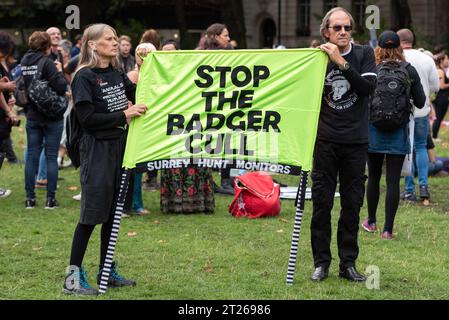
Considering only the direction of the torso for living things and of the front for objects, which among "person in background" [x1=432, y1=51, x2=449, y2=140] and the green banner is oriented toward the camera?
the green banner

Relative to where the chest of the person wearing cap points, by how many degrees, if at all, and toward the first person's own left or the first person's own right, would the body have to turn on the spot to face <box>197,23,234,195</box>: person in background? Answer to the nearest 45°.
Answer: approximately 45° to the first person's own left

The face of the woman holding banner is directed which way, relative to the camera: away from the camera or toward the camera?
toward the camera

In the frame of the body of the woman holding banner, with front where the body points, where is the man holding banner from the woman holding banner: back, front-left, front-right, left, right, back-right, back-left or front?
front-left

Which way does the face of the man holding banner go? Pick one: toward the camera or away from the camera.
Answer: toward the camera

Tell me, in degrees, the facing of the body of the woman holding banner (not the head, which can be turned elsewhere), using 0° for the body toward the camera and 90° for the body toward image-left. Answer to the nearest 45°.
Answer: approximately 315°

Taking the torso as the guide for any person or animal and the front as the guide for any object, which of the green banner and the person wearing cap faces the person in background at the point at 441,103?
the person wearing cap

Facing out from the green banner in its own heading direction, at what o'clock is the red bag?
The red bag is roughly at 6 o'clock from the green banner.

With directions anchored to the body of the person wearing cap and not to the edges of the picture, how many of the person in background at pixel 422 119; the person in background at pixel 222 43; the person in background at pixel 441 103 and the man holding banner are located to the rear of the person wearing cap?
1

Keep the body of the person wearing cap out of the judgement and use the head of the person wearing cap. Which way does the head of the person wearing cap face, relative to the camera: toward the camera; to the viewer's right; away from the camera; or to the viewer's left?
away from the camera

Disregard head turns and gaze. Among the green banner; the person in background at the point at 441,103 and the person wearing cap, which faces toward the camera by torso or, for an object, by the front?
the green banner

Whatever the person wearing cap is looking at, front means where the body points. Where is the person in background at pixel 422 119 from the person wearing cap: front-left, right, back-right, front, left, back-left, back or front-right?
front

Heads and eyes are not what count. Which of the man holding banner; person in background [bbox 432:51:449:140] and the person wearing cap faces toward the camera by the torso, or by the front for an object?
the man holding banner

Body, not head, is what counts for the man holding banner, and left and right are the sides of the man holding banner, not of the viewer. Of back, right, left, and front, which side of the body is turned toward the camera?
front

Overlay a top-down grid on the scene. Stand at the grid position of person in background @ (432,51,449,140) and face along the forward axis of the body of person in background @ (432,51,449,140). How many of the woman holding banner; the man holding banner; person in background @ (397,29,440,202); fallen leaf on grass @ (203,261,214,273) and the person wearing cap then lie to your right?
5
